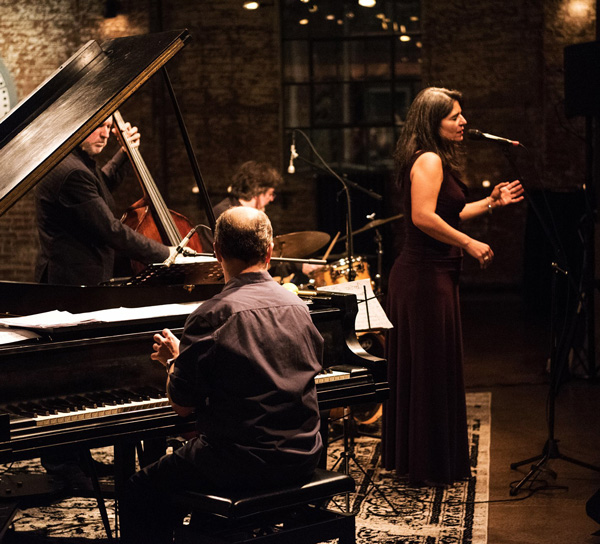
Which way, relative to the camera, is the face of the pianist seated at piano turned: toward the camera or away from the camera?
away from the camera

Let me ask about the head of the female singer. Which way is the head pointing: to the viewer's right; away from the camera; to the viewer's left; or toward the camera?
to the viewer's right

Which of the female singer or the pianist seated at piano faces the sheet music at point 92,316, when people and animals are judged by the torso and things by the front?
the pianist seated at piano

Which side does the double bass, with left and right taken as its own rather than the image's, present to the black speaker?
left

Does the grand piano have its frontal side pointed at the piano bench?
yes

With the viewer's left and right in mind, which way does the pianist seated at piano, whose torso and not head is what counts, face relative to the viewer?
facing away from the viewer and to the left of the viewer

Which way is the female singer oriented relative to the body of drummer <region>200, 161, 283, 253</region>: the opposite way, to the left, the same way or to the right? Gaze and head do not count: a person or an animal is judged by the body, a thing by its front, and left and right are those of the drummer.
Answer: the same way

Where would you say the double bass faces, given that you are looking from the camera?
facing the viewer and to the right of the viewer

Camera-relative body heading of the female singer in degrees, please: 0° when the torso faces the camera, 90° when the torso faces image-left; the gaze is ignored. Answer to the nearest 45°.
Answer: approximately 270°
